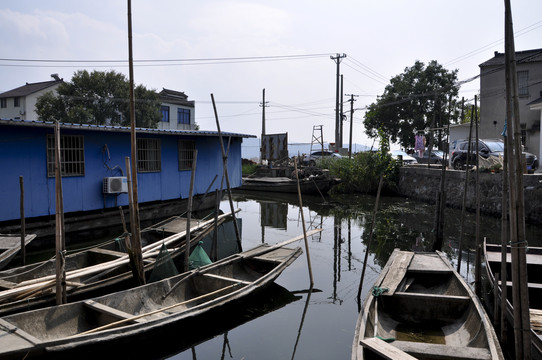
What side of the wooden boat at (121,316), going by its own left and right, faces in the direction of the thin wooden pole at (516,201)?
right

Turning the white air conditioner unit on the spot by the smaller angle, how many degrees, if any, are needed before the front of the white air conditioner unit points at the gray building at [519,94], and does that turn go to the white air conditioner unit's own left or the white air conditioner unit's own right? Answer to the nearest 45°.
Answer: approximately 45° to the white air conditioner unit's own left

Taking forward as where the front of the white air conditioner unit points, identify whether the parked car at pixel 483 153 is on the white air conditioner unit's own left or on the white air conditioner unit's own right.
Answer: on the white air conditioner unit's own left

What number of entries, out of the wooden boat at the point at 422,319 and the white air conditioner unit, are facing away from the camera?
1

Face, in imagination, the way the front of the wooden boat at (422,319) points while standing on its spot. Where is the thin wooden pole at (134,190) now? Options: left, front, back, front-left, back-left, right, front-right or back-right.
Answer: left

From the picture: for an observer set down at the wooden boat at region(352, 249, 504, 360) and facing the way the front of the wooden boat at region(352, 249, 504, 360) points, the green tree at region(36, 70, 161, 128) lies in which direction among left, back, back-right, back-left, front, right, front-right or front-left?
front-left

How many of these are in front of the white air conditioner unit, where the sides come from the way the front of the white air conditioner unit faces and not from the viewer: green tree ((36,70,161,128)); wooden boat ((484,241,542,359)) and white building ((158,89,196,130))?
1

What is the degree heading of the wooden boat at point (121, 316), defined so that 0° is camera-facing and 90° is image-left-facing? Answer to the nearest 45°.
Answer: approximately 225°

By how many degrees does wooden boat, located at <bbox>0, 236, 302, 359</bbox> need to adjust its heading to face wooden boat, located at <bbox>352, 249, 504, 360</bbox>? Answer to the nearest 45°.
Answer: approximately 45° to its right

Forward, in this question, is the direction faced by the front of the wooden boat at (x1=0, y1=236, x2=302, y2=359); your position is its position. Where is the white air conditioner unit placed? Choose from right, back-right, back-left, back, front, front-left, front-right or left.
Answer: front-left

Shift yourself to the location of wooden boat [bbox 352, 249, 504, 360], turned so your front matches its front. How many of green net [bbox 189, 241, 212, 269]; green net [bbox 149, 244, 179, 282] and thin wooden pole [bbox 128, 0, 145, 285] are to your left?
3
